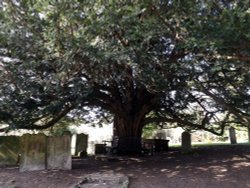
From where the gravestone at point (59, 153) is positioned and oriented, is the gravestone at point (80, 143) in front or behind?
behind

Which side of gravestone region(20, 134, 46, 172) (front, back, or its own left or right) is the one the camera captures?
front

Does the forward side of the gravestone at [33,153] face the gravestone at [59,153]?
no

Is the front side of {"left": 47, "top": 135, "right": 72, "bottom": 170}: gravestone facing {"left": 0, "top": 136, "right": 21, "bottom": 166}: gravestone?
no

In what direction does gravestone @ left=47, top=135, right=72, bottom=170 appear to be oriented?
toward the camera

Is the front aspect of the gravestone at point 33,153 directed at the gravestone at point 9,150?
no

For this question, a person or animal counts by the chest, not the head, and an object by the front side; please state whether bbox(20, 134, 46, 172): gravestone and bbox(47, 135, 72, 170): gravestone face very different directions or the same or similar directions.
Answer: same or similar directions

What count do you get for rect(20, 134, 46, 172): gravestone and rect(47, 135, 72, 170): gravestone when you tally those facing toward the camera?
2
